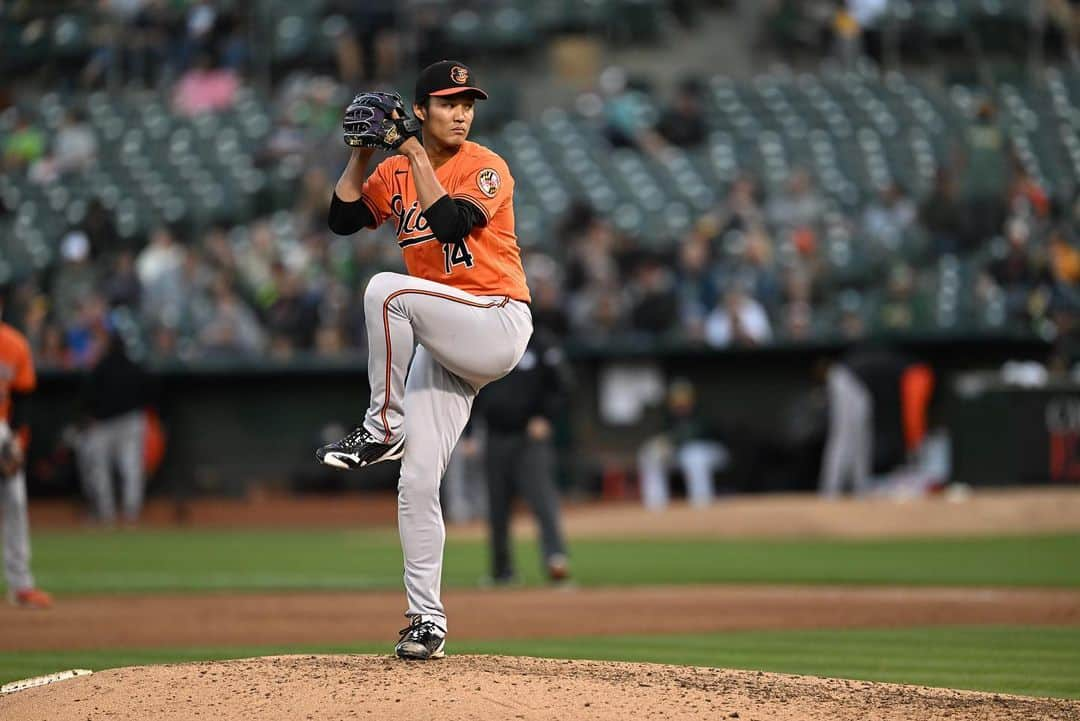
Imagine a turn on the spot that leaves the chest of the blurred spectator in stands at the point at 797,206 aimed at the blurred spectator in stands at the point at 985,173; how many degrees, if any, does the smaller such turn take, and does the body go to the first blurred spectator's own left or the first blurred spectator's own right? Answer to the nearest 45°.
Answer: approximately 90° to the first blurred spectator's own left

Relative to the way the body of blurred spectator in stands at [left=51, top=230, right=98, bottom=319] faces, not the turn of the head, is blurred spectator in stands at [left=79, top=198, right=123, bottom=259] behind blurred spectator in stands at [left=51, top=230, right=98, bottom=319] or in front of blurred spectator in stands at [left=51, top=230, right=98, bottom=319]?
behind

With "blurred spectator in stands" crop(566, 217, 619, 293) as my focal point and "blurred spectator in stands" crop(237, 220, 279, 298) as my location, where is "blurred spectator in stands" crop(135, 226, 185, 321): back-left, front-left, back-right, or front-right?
back-right

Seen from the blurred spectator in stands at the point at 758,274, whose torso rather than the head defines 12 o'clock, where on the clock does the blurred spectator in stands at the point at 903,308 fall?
the blurred spectator in stands at the point at 903,308 is roughly at 9 o'clock from the blurred spectator in stands at the point at 758,274.

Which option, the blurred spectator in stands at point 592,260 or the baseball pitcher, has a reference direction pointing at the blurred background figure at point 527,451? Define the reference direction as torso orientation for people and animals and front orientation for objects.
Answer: the blurred spectator in stands

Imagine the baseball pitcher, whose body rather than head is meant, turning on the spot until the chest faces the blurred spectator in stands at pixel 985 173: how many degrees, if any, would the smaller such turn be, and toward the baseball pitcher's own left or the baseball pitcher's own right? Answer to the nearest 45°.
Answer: approximately 180°

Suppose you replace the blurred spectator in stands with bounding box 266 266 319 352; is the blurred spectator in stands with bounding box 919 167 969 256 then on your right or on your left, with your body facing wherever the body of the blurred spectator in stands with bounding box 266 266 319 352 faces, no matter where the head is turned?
on your left

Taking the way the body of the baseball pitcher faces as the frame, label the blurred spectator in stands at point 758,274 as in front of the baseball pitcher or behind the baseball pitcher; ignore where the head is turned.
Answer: behind

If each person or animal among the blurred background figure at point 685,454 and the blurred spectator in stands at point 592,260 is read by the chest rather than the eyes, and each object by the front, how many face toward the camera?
2

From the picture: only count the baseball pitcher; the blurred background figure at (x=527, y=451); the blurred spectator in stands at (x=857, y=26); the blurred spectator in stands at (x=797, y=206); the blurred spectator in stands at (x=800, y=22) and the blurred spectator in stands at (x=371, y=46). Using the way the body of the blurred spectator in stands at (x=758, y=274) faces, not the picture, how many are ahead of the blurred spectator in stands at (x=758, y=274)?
2

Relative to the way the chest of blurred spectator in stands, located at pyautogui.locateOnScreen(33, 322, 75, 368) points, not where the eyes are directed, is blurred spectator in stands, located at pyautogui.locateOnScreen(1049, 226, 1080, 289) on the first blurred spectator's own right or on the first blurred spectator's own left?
on the first blurred spectator's own left

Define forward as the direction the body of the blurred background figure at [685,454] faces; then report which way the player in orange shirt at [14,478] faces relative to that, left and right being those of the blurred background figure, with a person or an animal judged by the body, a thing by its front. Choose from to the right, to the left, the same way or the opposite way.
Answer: to the left
